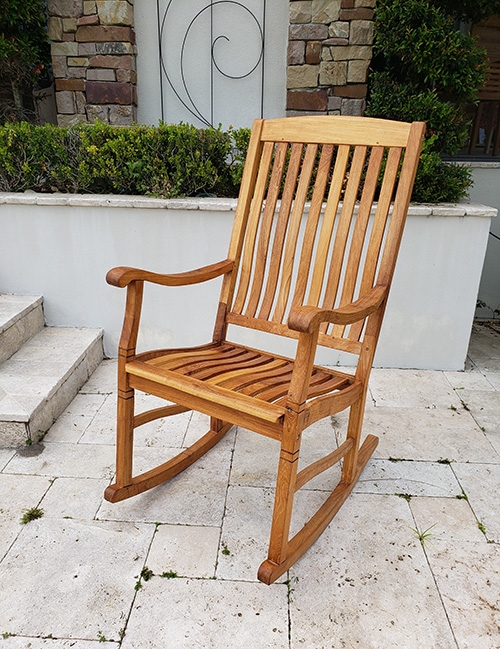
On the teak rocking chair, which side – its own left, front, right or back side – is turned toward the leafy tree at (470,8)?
back

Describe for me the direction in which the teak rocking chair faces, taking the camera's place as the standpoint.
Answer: facing the viewer and to the left of the viewer

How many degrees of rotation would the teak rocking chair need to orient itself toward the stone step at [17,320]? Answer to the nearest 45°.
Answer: approximately 90° to its right

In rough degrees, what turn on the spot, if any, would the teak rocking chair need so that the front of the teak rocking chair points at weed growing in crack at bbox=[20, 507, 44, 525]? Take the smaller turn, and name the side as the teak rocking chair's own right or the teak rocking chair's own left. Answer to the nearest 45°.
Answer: approximately 45° to the teak rocking chair's own right

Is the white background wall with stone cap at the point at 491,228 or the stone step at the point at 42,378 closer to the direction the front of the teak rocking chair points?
the stone step

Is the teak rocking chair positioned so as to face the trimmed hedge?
no

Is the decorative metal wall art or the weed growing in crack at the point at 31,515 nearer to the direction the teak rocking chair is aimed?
the weed growing in crack

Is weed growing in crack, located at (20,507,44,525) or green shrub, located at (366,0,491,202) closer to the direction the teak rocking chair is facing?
the weed growing in crack

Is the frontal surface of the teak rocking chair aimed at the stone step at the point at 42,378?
no

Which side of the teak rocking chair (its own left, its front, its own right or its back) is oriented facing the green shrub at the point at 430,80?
back

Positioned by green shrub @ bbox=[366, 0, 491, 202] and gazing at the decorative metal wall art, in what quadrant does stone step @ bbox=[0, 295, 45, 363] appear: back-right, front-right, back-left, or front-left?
front-left

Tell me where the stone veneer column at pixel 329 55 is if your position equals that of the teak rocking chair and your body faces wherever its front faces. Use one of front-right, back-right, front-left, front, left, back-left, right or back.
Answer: back-right

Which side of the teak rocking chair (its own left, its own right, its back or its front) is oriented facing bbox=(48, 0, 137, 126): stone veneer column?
right

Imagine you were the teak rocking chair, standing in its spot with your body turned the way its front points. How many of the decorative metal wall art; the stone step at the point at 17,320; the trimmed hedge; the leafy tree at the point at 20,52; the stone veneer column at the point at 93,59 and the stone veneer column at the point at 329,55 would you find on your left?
0

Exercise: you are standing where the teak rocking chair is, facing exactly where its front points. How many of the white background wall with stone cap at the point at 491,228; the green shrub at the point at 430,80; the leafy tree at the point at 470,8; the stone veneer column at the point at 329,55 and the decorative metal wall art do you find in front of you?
0

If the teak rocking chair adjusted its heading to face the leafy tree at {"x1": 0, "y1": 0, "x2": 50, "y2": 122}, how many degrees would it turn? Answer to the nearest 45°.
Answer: approximately 90° to its right

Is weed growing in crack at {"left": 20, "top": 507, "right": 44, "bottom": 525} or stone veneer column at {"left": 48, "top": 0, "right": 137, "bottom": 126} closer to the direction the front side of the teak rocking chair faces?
the weed growing in crack

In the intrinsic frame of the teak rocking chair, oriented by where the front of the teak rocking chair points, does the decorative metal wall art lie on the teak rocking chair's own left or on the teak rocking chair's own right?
on the teak rocking chair's own right

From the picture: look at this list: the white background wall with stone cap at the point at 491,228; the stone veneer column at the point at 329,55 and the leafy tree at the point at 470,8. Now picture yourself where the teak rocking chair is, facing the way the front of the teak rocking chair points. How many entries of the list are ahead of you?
0

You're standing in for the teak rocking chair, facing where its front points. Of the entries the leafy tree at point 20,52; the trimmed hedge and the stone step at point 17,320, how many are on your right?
3
